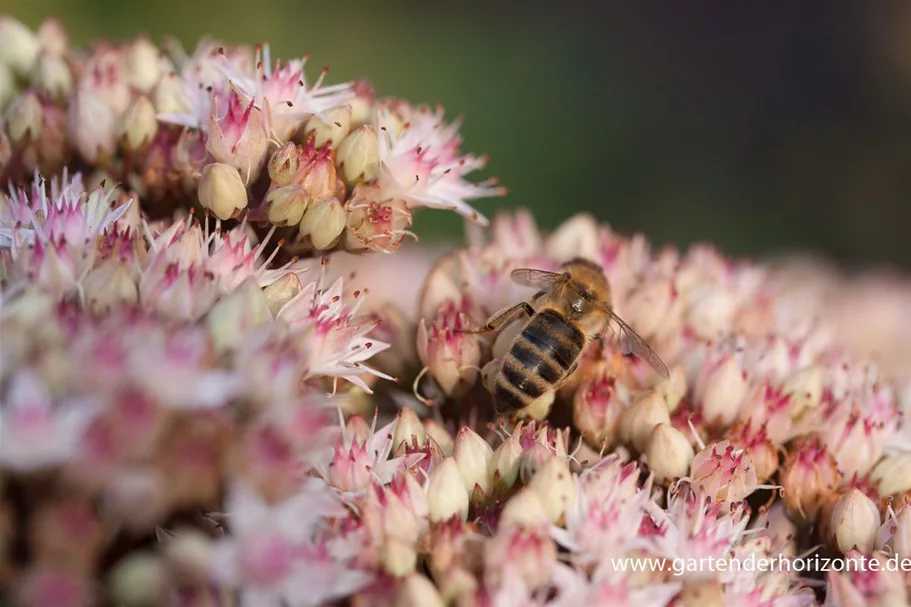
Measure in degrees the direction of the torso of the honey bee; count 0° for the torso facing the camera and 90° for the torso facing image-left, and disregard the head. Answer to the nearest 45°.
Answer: approximately 225°

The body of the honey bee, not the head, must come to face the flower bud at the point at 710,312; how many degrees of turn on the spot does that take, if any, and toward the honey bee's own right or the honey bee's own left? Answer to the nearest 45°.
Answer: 0° — it already faces it

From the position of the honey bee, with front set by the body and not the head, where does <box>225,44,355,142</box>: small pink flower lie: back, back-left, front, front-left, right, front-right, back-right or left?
back-left

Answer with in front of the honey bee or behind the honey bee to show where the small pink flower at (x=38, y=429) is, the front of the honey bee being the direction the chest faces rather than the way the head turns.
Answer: behind

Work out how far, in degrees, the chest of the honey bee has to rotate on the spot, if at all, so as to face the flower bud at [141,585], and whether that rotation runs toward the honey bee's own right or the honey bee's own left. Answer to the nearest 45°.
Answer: approximately 180°

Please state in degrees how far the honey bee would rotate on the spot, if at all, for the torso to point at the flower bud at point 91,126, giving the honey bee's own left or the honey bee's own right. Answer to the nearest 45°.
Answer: approximately 135° to the honey bee's own left
